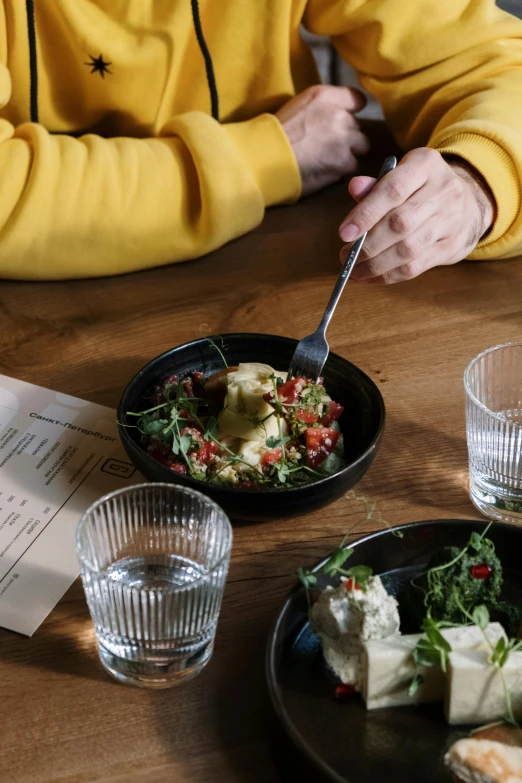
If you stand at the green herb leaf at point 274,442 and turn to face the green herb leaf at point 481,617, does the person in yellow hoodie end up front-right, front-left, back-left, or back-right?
back-left

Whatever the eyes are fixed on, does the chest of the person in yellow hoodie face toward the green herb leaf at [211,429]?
yes

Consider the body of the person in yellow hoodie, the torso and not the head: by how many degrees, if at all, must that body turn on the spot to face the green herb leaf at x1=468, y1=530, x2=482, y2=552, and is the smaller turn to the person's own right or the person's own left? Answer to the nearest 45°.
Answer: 0° — they already face it

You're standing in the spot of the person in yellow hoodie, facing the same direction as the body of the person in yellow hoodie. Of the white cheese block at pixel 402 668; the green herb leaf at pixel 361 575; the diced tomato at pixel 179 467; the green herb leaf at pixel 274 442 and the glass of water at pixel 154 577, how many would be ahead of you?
5

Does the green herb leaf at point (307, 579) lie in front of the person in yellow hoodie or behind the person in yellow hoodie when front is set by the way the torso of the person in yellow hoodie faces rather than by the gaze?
in front

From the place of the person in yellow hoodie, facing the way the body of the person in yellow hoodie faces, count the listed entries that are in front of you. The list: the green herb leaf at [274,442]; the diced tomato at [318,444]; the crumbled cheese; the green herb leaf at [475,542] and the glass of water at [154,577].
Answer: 5

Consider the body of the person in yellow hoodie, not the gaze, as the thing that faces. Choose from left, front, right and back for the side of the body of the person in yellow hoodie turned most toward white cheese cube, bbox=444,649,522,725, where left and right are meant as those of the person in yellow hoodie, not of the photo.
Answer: front

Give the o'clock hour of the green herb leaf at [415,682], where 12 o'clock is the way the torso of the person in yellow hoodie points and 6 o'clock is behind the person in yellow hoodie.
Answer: The green herb leaf is roughly at 12 o'clock from the person in yellow hoodie.

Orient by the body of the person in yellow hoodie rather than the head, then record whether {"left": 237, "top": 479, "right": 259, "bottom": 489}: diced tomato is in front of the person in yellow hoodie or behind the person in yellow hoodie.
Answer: in front

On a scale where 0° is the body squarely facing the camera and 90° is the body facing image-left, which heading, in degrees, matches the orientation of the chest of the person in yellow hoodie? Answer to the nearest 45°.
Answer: approximately 0°

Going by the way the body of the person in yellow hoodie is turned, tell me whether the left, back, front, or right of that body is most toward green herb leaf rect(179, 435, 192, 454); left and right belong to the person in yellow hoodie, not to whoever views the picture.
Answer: front
